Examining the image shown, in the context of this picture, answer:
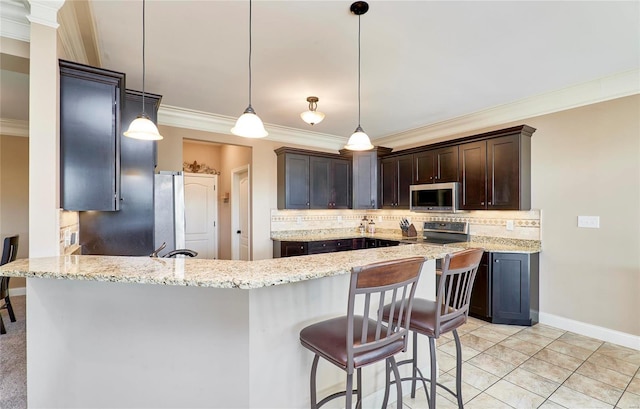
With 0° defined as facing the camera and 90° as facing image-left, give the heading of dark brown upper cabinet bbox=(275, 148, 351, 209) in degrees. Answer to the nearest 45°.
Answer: approximately 315°

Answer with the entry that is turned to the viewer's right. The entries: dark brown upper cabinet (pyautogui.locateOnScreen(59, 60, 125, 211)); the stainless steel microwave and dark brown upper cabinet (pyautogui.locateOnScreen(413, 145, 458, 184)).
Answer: dark brown upper cabinet (pyautogui.locateOnScreen(59, 60, 125, 211))

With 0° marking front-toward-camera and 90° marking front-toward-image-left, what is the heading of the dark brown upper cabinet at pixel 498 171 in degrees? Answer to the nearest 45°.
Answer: approximately 45°
